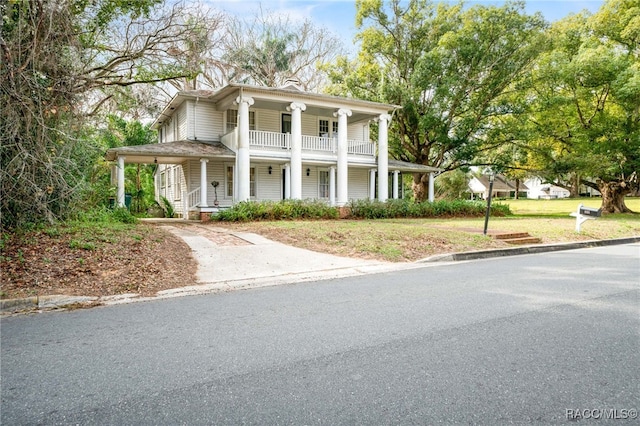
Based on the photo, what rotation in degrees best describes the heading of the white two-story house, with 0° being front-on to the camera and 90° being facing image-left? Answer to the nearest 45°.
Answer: approximately 315°

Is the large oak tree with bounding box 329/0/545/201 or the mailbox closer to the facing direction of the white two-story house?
the mailbox

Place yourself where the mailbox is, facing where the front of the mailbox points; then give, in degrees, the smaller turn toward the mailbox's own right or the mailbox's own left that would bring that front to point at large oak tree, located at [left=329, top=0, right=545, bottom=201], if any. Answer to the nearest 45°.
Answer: approximately 180°

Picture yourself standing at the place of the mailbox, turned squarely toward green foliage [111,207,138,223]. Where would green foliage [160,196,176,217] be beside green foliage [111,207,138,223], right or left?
right

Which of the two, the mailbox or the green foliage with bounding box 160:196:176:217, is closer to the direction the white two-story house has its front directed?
the mailbox

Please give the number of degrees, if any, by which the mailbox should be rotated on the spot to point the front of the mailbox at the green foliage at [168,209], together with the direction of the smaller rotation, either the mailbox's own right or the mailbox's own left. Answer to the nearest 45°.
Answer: approximately 135° to the mailbox's own right

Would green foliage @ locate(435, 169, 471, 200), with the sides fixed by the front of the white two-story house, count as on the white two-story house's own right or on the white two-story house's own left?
on the white two-story house's own left

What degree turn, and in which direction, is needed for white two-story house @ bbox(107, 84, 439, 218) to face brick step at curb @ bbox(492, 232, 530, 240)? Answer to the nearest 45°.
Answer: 0° — it already faces it

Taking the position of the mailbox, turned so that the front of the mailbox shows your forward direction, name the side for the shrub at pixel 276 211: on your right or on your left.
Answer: on your right

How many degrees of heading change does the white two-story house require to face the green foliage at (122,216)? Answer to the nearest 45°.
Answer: approximately 90° to its right
